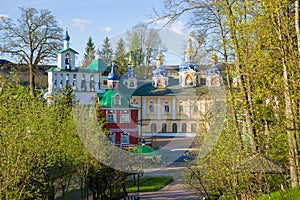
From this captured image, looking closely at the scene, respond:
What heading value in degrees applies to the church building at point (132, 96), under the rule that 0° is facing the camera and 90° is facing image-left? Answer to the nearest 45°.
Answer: approximately 0°
